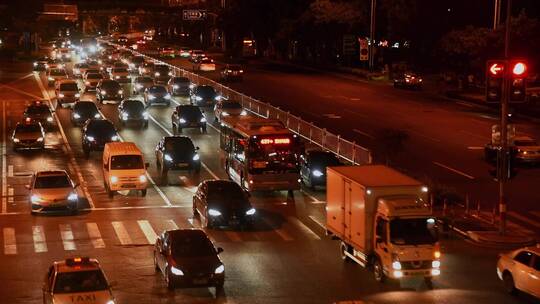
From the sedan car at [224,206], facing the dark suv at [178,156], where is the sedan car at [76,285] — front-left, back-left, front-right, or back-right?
back-left

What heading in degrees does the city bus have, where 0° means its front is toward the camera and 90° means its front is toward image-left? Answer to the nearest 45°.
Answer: approximately 315°

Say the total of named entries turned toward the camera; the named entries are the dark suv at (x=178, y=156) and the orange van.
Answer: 2
